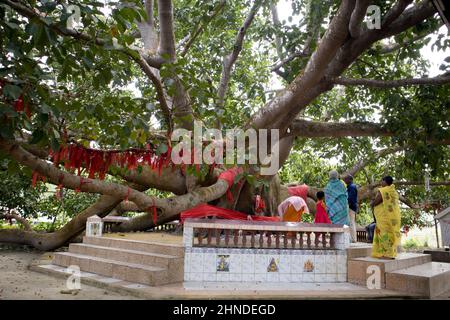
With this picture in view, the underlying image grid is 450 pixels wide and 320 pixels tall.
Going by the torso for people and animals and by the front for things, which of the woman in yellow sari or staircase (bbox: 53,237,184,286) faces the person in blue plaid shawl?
the woman in yellow sari

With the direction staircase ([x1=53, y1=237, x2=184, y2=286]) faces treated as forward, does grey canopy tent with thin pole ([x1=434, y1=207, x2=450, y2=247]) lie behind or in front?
behind

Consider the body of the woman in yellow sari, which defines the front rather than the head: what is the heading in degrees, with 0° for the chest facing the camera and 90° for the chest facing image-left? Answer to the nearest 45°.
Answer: approximately 135°

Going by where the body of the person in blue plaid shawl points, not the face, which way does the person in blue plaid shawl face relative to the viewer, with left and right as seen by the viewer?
facing away from the viewer

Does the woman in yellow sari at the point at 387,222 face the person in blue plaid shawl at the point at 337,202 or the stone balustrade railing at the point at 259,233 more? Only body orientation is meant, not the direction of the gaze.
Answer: the person in blue plaid shawl

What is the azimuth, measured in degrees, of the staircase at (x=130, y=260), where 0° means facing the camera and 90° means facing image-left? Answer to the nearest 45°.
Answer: approximately 45°

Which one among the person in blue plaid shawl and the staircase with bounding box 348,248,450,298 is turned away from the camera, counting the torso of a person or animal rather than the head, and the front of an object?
the person in blue plaid shawl

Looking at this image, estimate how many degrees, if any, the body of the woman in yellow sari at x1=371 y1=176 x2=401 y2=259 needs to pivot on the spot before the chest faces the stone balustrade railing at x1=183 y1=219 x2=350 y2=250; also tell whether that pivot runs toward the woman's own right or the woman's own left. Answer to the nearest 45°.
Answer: approximately 45° to the woman's own left

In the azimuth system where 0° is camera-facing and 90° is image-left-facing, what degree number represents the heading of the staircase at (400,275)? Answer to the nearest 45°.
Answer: approximately 315°

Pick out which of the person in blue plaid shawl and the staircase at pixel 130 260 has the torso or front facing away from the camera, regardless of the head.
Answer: the person in blue plaid shawl

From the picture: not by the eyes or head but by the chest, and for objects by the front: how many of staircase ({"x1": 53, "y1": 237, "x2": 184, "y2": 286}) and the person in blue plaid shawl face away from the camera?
1

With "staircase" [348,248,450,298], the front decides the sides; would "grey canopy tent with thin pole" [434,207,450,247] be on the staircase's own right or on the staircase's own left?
on the staircase's own left
